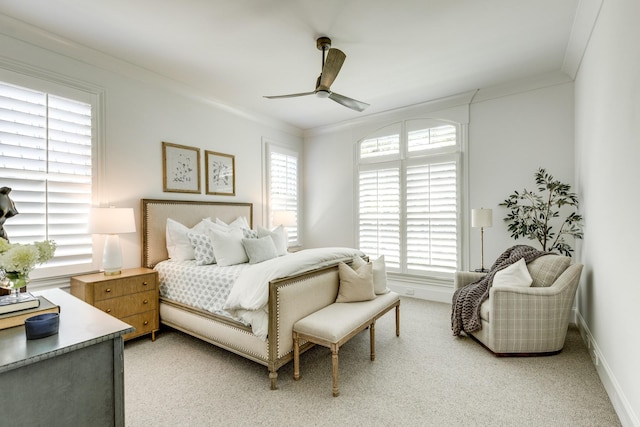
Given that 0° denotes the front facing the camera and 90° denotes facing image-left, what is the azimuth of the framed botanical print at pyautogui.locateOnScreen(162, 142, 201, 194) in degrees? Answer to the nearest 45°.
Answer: approximately 315°

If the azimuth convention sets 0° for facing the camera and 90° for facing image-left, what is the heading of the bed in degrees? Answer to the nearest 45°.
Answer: approximately 315°

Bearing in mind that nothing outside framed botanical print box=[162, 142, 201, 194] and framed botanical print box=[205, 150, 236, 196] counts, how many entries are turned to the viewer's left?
0

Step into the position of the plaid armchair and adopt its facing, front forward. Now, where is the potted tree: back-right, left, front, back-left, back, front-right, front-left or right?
back-right

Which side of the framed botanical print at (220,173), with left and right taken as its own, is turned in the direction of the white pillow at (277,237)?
front

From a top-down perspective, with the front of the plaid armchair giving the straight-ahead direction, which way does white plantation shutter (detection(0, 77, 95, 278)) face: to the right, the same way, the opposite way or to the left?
the opposite way

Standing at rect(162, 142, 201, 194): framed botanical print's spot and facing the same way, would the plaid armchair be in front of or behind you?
in front
